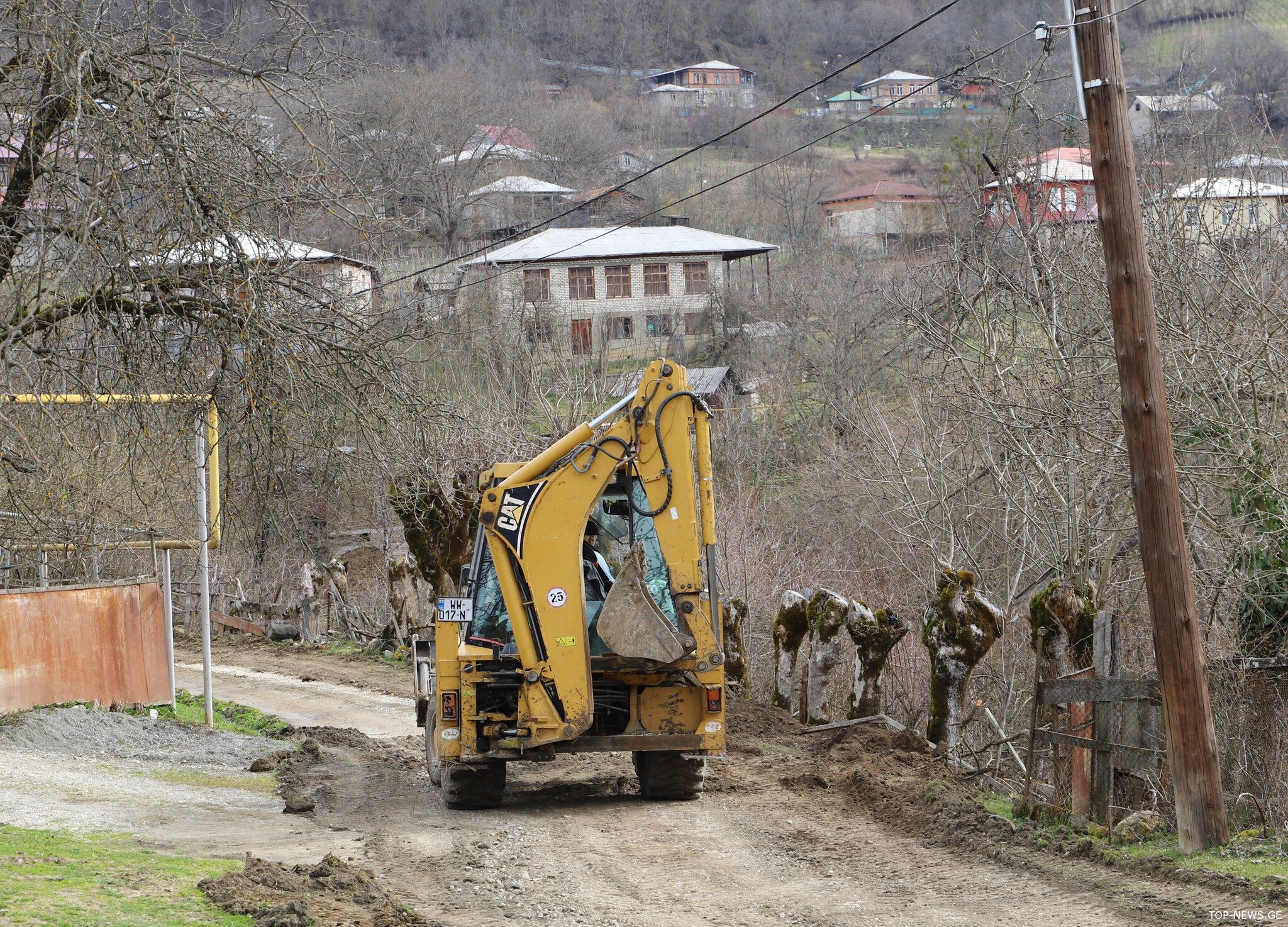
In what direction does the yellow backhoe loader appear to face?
away from the camera

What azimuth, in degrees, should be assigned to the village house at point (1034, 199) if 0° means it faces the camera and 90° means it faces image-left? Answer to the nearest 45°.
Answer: approximately 0°

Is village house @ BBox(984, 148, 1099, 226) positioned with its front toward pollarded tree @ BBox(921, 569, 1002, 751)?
yes

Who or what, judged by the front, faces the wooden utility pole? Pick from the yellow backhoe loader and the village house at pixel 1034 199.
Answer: the village house

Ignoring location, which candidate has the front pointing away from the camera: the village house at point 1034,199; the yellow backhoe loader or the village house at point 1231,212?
the yellow backhoe loader

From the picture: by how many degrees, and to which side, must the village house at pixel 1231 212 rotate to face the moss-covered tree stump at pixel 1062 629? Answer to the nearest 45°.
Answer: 0° — it already faces it

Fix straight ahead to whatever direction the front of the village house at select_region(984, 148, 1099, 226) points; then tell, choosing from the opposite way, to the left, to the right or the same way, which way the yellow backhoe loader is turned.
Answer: the opposite way

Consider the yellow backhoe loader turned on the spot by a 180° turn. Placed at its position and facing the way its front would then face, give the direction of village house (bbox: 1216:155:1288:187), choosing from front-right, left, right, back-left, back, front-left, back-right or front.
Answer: back-left

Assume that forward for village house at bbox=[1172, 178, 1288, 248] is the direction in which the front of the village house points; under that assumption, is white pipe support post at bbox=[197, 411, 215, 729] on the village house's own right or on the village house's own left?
on the village house's own right

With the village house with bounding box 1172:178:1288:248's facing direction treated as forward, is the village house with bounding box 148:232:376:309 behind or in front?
in front

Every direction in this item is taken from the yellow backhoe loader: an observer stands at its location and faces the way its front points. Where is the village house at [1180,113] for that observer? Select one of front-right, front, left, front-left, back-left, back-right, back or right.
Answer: front-right

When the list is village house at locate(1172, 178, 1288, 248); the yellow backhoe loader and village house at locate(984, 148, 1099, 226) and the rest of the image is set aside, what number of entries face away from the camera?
1

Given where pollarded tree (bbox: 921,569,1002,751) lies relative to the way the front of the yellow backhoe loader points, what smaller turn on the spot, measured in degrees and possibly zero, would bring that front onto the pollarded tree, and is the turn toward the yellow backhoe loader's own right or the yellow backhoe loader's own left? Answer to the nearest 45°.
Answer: approximately 45° to the yellow backhoe loader's own right
